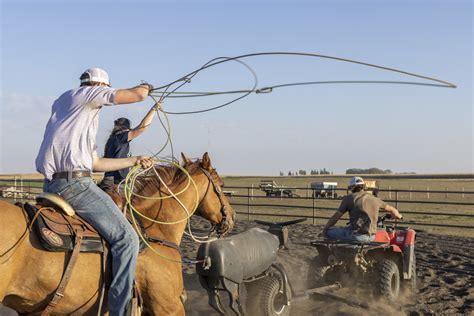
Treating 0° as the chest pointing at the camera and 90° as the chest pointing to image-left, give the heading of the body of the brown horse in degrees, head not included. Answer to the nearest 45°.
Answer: approximately 270°

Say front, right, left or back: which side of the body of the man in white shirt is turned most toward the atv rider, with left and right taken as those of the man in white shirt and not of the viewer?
front

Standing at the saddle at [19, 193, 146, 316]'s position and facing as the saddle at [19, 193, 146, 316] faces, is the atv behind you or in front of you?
in front

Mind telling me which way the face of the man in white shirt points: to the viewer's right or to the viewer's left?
to the viewer's right

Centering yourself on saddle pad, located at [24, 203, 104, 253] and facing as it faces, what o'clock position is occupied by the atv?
The atv is roughly at 11 o'clock from the saddle pad.

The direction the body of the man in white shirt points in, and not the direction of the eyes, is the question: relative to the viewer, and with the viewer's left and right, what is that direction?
facing away from the viewer and to the right of the viewer

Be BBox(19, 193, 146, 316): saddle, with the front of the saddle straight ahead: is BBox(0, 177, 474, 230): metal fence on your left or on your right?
on your left

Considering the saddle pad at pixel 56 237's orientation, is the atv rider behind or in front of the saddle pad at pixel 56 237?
in front

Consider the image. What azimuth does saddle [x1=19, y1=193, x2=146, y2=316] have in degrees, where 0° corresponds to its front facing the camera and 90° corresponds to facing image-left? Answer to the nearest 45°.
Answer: approximately 270°

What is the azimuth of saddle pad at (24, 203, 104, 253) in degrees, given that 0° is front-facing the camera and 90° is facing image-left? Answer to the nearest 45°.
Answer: approximately 270°
